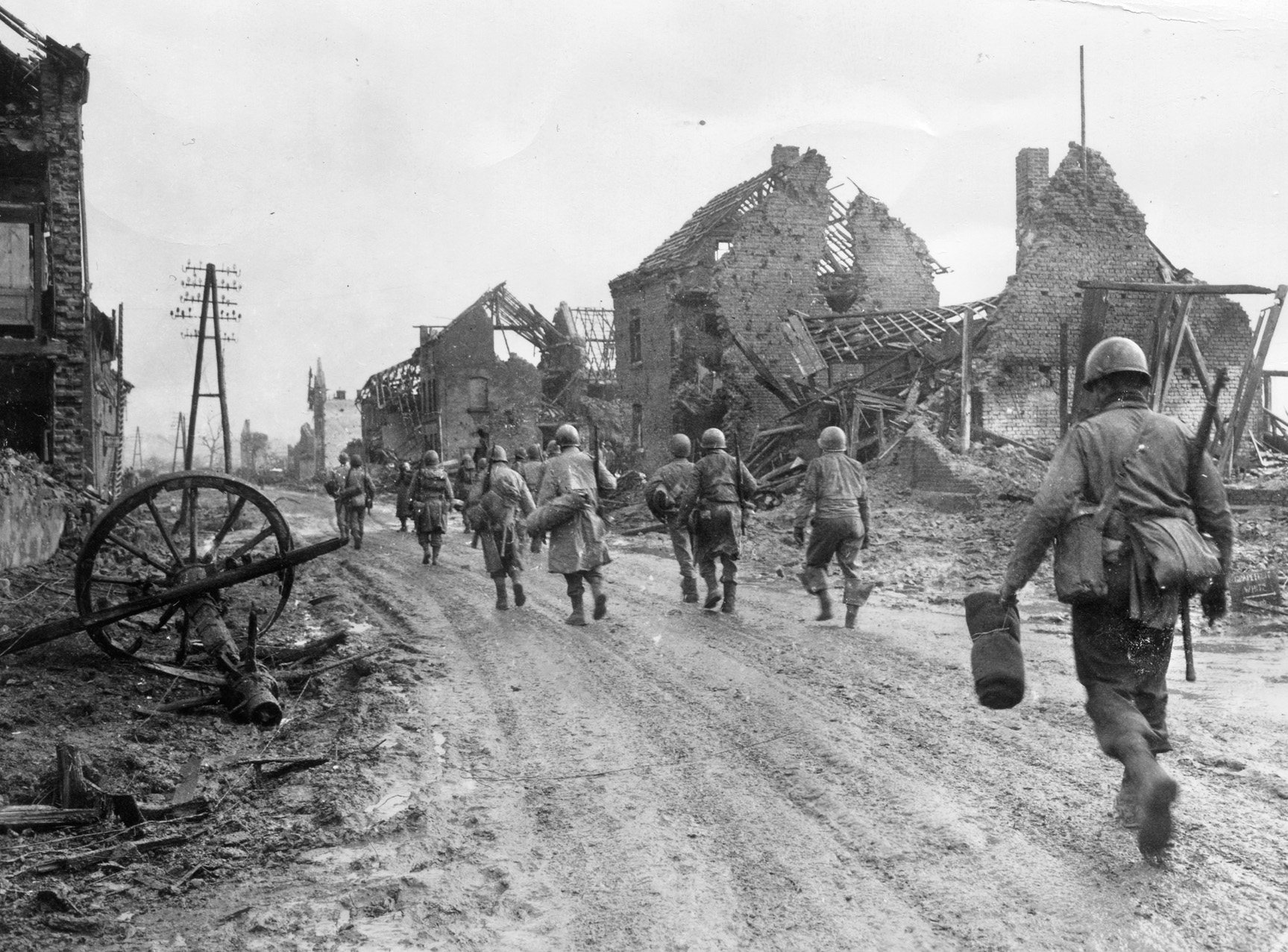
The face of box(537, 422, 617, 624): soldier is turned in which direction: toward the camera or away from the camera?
away from the camera

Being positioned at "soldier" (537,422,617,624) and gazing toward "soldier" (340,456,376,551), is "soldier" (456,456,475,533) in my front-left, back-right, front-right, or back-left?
front-right

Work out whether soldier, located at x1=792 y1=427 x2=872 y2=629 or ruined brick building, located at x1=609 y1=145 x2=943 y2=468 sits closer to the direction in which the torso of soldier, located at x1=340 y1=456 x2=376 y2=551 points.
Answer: the ruined brick building

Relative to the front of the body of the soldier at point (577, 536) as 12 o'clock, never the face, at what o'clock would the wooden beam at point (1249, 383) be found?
The wooden beam is roughly at 2 o'clock from the soldier.

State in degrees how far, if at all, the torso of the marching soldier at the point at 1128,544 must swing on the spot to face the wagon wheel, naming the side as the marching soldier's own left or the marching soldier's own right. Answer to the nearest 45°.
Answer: approximately 90° to the marching soldier's own left

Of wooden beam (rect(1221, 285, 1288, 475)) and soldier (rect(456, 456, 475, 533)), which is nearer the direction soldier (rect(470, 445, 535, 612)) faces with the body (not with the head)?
the soldier

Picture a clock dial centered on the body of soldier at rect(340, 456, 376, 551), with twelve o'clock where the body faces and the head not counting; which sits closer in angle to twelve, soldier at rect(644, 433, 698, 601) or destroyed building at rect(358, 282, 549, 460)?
the destroyed building

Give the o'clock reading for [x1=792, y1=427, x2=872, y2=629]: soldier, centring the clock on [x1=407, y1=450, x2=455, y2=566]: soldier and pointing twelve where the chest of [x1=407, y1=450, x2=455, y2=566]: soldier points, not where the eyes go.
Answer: [x1=792, y1=427, x2=872, y2=629]: soldier is roughly at 5 o'clock from [x1=407, y1=450, x2=455, y2=566]: soldier.

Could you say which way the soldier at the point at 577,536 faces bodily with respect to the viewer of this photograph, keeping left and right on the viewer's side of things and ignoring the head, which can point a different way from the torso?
facing away from the viewer

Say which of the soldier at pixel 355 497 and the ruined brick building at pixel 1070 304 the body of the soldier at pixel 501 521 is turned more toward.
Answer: the soldier

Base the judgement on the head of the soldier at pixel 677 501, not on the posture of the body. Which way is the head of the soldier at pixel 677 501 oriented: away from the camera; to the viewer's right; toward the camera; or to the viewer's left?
away from the camera

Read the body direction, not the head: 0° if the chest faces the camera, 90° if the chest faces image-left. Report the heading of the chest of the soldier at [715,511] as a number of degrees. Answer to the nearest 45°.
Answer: approximately 180°

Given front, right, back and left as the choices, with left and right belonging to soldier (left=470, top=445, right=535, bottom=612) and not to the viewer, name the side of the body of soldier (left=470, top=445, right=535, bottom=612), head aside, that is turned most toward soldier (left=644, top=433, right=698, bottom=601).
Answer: right

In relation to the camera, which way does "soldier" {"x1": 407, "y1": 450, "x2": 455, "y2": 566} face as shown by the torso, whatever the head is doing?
away from the camera

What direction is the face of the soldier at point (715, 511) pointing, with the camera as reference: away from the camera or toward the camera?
away from the camera

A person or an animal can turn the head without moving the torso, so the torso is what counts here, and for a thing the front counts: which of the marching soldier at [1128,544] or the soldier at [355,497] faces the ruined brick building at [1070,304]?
the marching soldier

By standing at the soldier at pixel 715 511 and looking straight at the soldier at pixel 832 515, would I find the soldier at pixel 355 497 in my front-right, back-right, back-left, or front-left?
back-left

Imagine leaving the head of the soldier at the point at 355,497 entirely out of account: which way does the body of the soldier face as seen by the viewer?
away from the camera

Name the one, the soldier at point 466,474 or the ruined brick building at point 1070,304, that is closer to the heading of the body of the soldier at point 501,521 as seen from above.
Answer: the soldier

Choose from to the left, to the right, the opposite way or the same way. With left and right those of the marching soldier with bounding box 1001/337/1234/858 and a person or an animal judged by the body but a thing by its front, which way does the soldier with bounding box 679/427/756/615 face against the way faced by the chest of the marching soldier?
the same way

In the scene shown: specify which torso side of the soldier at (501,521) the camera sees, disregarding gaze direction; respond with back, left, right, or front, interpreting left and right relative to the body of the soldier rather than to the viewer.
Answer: back

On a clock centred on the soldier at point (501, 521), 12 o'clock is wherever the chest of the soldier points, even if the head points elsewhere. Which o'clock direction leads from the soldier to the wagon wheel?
The wagon wheel is roughly at 7 o'clock from the soldier.

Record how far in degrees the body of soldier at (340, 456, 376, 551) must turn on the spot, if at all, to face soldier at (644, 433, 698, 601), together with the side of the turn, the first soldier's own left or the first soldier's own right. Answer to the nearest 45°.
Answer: approximately 135° to the first soldier's own right
